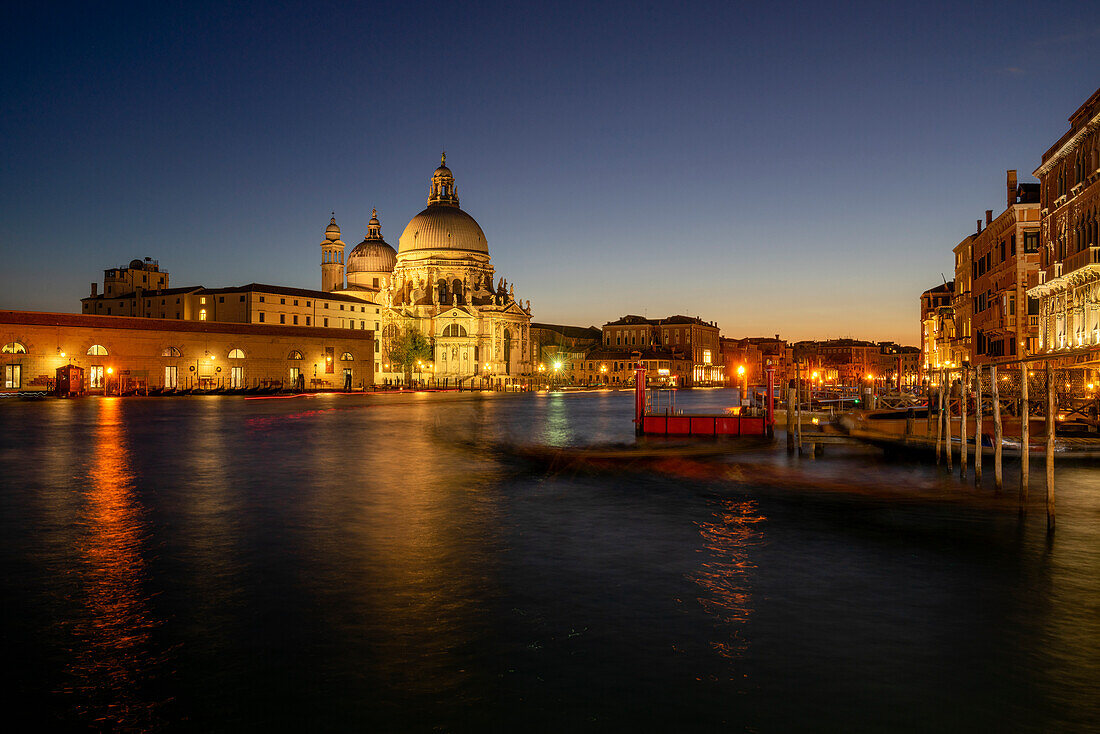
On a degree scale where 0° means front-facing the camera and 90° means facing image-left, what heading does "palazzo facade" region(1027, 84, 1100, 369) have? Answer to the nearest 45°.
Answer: approximately 90°

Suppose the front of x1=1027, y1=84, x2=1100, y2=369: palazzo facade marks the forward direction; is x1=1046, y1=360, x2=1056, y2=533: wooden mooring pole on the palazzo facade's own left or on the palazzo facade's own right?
on the palazzo facade's own left

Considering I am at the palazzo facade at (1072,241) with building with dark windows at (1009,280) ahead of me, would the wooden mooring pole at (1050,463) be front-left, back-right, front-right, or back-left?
back-left

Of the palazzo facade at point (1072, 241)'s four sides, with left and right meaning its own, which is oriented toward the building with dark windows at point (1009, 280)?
right
